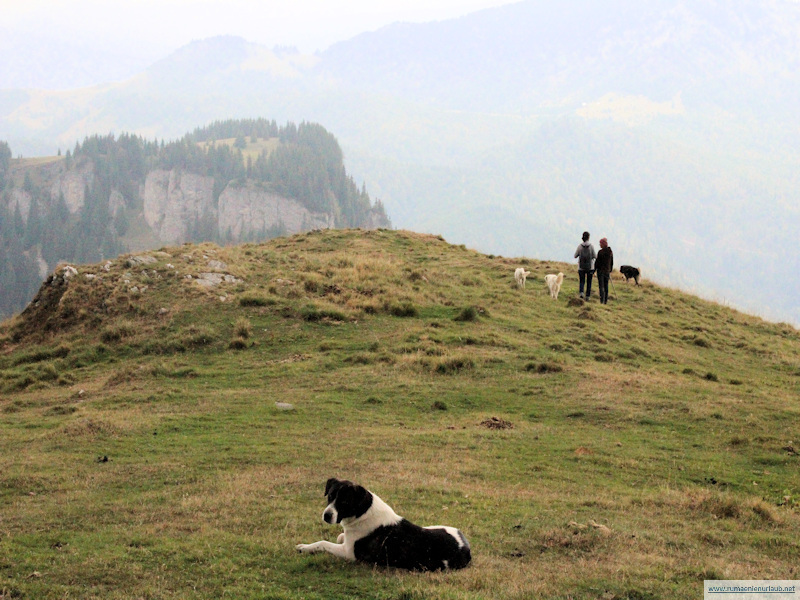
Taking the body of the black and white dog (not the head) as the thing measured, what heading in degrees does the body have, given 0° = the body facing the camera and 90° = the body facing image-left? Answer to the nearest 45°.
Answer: approximately 90°

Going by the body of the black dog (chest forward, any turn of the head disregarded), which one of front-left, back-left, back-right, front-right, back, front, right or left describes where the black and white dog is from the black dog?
left

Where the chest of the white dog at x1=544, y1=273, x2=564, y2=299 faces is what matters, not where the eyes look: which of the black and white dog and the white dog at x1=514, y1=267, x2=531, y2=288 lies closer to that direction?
the black and white dog

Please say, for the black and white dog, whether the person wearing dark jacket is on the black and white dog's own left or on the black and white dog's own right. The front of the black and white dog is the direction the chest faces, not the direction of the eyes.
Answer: on the black and white dog's own right

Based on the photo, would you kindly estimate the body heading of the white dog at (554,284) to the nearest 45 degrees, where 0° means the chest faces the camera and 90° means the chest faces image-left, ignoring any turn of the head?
approximately 0°

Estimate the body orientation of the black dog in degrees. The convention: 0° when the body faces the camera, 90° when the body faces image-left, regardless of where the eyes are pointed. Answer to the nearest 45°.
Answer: approximately 90°

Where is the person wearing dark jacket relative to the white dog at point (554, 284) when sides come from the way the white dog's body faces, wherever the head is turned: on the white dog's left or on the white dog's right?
on the white dog's left

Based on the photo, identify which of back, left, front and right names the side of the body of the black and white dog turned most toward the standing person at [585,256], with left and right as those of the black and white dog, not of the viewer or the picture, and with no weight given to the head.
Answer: right

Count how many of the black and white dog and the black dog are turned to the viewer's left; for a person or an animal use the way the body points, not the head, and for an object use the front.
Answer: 2
